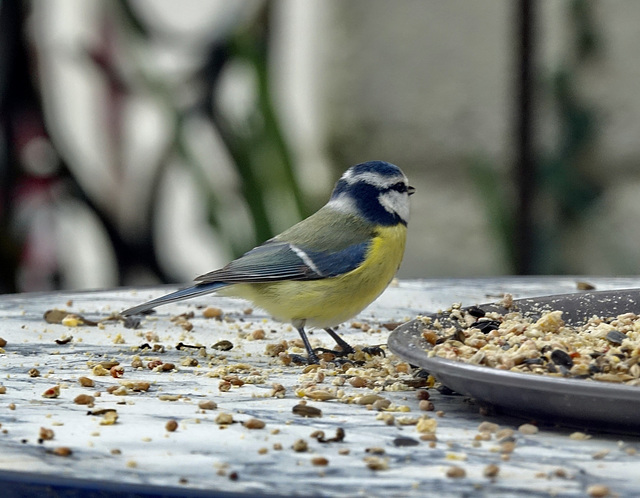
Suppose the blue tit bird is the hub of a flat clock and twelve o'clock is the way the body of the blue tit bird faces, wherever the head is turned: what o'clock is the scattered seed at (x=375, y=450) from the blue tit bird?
The scattered seed is roughly at 3 o'clock from the blue tit bird.

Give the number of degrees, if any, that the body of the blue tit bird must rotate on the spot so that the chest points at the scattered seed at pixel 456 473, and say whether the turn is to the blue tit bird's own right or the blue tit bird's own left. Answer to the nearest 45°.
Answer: approximately 90° to the blue tit bird's own right

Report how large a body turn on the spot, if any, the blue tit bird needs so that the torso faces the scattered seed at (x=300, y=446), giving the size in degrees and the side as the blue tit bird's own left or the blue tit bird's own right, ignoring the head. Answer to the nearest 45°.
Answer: approximately 90° to the blue tit bird's own right

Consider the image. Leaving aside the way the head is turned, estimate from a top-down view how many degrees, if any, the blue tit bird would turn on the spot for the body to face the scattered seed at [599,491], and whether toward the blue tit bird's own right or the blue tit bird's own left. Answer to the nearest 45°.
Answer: approximately 90° to the blue tit bird's own right

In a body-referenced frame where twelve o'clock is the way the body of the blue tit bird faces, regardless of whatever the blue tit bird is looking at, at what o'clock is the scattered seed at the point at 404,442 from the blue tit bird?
The scattered seed is roughly at 3 o'clock from the blue tit bird.

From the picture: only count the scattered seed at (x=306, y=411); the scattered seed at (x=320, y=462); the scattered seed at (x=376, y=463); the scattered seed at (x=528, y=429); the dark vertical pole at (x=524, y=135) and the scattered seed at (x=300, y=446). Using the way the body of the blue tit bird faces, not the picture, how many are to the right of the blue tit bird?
5

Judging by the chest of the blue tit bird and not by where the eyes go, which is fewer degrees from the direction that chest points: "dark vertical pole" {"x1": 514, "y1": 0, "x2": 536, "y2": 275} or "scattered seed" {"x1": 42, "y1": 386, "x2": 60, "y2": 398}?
the dark vertical pole

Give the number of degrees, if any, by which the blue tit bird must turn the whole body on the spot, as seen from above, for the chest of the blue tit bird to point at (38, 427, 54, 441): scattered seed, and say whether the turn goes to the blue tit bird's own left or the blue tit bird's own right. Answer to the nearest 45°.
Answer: approximately 90° to the blue tit bird's own right

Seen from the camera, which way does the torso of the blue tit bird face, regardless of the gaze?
to the viewer's right

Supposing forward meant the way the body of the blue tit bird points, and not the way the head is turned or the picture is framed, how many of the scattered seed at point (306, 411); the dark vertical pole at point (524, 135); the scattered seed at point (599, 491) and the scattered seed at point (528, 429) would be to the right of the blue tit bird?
3

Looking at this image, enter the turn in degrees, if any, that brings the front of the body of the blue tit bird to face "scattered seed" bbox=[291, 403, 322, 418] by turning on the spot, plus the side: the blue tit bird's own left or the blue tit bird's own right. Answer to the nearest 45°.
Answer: approximately 90° to the blue tit bird's own right
